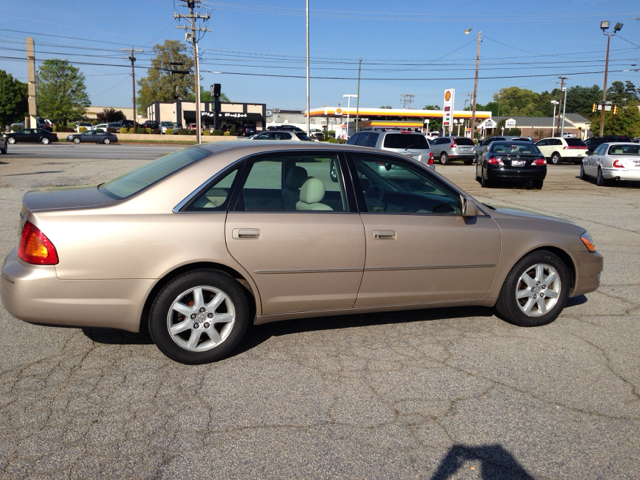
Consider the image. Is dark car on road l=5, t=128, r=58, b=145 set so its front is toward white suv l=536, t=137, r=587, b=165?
no

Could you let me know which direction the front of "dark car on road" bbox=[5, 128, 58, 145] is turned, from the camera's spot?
facing to the left of the viewer

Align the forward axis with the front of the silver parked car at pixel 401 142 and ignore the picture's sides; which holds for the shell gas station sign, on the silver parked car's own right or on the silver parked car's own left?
on the silver parked car's own right

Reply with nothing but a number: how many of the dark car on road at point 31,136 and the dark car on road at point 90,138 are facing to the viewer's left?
2

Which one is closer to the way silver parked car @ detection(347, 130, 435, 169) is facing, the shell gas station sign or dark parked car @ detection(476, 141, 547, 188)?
the shell gas station sign

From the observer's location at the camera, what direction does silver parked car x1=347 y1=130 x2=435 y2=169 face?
facing away from the viewer and to the left of the viewer

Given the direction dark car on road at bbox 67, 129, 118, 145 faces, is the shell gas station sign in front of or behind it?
behind

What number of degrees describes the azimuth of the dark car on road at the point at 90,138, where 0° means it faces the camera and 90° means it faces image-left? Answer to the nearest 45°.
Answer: approximately 90°

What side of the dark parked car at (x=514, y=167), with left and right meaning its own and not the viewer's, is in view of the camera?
back

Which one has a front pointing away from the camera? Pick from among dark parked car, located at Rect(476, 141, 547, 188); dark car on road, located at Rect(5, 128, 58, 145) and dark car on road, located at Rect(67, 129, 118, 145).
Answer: dark parked car, located at Rect(476, 141, 547, 188)

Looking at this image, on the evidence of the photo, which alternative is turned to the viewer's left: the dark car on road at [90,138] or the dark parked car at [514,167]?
the dark car on road at [90,138]

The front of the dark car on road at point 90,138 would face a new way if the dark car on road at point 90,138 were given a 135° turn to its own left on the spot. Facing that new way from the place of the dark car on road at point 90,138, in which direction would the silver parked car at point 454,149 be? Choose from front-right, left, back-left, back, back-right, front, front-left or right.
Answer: front

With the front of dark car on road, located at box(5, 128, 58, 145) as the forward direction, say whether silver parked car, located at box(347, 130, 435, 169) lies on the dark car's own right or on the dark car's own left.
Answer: on the dark car's own left
